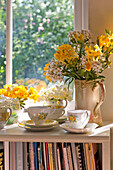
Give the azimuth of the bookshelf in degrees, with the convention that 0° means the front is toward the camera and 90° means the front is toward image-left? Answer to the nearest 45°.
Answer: approximately 0°
